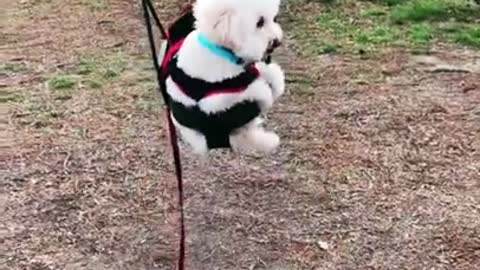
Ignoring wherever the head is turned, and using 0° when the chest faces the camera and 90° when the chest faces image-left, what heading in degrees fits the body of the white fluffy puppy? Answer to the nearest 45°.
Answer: approximately 270°
